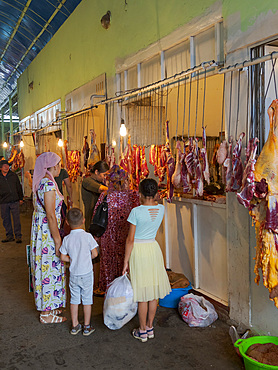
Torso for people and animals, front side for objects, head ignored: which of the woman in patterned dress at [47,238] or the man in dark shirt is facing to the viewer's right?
the woman in patterned dress

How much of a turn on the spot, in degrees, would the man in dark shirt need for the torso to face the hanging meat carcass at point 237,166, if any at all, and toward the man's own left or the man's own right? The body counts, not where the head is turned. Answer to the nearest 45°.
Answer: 0° — they already face it

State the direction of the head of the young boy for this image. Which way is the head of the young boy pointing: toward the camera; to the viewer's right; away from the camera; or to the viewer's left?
away from the camera

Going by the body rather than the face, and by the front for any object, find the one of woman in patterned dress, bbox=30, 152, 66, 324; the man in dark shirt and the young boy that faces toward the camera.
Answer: the man in dark shirt

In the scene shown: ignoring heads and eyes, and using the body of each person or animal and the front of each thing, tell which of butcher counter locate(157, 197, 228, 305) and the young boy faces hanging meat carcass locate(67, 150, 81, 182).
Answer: the young boy

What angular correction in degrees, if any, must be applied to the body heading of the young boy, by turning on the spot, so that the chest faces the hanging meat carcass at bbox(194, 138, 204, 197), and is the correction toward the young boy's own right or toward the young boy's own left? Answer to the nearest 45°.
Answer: approximately 90° to the young boy's own right

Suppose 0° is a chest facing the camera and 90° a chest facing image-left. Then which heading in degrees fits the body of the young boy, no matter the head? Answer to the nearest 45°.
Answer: approximately 180°

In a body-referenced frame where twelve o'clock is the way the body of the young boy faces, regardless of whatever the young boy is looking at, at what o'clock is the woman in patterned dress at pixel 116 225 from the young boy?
The woman in patterned dress is roughly at 1 o'clock from the young boy.

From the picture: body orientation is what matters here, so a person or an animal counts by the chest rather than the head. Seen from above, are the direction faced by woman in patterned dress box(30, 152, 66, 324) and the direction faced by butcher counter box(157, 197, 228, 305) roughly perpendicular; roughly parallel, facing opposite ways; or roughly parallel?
roughly parallel, facing opposite ways

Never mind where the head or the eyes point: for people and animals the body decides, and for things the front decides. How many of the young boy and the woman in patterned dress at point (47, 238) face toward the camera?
0

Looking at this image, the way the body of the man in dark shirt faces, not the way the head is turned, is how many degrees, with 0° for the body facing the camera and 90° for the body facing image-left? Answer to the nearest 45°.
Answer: approximately 0°

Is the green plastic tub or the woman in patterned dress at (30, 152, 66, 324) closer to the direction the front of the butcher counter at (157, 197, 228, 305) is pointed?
the woman in patterned dress
